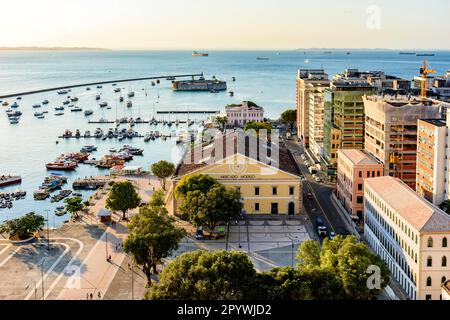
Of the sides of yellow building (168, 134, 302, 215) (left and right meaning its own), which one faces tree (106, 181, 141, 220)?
right

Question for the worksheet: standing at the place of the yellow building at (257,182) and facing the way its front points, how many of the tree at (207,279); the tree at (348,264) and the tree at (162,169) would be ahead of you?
2

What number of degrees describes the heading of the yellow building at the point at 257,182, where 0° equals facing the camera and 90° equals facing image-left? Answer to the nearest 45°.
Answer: approximately 0°

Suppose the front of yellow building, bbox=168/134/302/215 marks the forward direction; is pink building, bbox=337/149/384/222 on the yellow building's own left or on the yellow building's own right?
on the yellow building's own left

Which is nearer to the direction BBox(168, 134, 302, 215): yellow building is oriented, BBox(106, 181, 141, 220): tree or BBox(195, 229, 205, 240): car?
the car

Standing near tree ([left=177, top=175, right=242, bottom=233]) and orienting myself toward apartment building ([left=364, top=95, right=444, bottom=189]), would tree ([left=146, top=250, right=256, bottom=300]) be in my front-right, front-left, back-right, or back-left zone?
back-right
